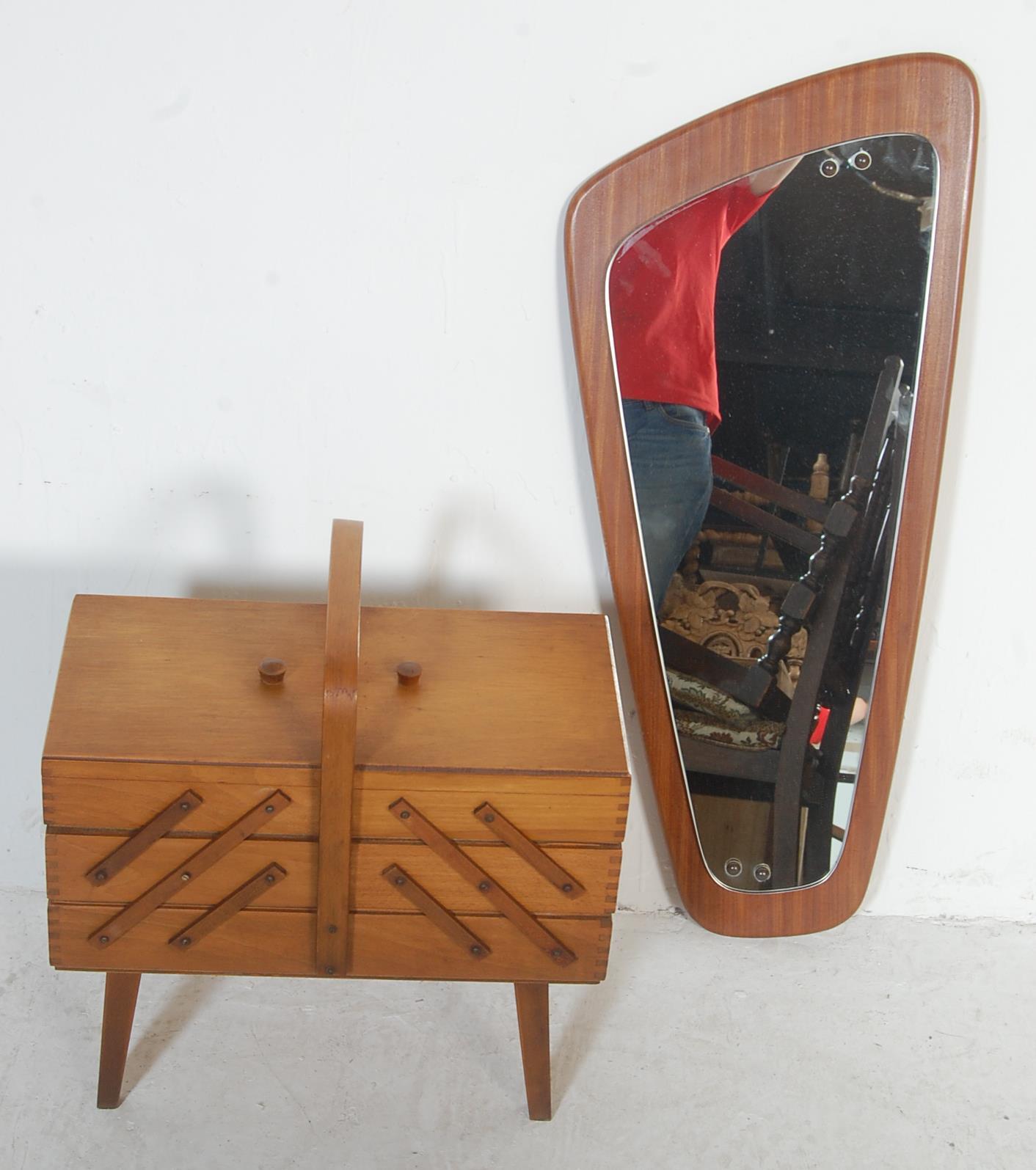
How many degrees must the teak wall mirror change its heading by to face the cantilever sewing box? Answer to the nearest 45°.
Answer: approximately 45° to its right

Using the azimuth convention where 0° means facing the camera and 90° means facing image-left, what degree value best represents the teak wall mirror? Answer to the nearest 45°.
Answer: approximately 0°
